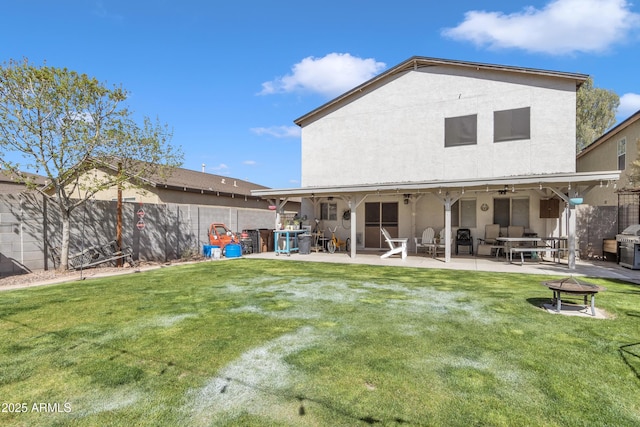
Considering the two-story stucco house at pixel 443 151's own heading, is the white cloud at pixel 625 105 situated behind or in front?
in front

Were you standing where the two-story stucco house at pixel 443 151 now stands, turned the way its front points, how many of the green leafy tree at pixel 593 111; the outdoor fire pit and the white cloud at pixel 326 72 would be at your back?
1

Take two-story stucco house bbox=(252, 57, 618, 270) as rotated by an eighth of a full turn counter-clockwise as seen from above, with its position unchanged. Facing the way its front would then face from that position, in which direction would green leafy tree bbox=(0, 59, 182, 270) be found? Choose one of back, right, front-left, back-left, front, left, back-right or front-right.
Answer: left

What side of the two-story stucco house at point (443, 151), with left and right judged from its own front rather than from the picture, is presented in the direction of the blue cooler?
left

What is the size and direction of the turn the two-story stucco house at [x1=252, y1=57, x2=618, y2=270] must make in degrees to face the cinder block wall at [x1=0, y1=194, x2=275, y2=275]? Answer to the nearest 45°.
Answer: approximately 135° to its left

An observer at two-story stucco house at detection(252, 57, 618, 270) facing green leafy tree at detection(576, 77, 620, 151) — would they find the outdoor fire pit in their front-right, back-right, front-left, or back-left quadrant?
back-right

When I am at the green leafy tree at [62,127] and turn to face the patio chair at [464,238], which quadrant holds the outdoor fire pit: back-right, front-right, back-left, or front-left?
front-right

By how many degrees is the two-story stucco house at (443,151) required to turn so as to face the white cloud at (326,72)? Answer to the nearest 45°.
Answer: approximately 45° to its left

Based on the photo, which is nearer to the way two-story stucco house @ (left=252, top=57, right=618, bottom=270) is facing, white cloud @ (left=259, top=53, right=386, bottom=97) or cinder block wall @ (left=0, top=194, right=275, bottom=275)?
the white cloud

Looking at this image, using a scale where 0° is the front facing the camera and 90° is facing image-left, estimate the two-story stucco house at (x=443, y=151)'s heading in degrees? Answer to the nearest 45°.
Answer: approximately 180°

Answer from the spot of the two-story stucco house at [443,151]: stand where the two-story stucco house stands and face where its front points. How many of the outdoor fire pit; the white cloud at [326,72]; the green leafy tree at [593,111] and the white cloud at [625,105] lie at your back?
1

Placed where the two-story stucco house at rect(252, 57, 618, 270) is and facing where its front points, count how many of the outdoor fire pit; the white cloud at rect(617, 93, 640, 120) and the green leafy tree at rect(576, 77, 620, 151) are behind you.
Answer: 1

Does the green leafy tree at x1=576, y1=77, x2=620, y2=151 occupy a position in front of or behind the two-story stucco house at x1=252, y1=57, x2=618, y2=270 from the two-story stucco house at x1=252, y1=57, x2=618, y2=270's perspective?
in front

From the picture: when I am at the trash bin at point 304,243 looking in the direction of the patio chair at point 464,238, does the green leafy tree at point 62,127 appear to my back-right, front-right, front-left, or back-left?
back-right
